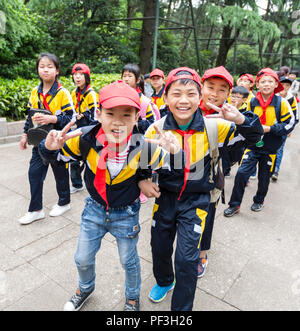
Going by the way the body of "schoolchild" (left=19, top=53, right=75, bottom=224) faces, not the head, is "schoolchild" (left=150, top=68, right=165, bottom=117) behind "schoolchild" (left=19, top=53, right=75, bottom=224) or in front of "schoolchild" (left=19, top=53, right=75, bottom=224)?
behind

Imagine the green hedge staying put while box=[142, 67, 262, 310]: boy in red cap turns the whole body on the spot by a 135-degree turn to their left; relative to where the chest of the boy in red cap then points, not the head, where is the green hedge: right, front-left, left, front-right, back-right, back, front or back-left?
left

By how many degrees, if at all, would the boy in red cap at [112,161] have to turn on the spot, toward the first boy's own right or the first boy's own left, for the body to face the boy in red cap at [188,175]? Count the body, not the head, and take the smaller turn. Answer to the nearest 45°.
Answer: approximately 90° to the first boy's own left

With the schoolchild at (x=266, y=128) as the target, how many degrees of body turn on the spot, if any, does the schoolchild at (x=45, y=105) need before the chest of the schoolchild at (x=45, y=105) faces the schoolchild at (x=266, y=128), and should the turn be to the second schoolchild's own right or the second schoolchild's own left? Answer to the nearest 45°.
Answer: approximately 135° to the second schoolchild's own left

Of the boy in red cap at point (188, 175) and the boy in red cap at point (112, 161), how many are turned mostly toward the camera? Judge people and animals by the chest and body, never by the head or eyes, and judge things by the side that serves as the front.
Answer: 2

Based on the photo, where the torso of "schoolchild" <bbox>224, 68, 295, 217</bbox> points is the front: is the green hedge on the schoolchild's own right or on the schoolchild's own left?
on the schoolchild's own right

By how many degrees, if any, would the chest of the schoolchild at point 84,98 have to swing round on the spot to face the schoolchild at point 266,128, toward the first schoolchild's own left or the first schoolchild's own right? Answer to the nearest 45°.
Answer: approximately 135° to the first schoolchild's own left

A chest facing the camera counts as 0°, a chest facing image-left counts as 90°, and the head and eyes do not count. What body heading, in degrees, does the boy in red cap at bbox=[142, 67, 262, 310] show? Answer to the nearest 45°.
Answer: approximately 0°
